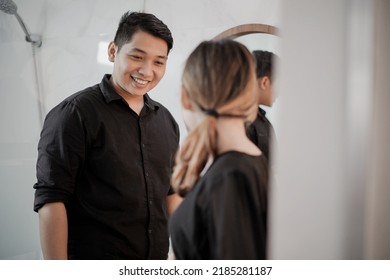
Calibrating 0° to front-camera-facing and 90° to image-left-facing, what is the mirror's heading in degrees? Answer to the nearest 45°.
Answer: approximately 0°

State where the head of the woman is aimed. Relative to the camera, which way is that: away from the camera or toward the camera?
away from the camera

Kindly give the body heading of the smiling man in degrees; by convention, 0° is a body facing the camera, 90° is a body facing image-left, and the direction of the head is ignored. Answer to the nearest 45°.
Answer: approximately 315°
